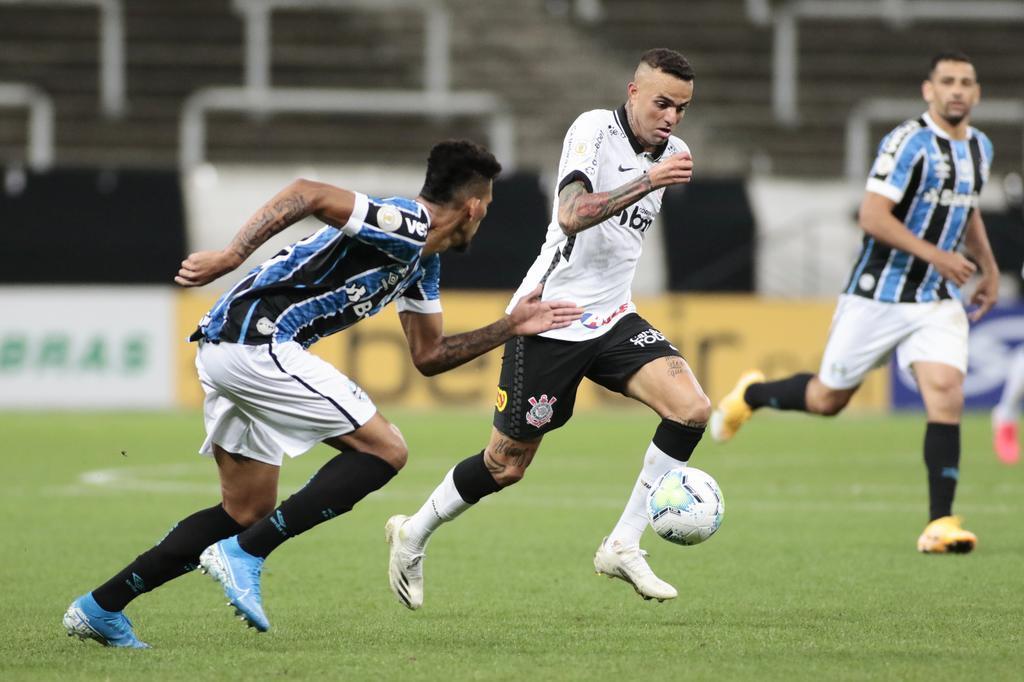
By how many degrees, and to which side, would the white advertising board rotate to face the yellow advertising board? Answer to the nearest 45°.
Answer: approximately 90° to its left

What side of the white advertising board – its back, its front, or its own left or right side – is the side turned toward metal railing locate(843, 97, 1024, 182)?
left

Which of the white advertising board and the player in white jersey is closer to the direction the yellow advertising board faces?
the player in white jersey

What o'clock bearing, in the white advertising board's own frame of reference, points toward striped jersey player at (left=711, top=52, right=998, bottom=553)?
The striped jersey player is roughly at 11 o'clock from the white advertising board.

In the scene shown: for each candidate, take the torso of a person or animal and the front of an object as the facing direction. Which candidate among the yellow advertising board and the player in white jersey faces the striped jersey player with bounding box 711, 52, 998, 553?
the yellow advertising board

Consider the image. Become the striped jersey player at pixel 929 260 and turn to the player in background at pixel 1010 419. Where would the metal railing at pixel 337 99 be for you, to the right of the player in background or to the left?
left

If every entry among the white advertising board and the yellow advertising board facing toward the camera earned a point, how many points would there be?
2

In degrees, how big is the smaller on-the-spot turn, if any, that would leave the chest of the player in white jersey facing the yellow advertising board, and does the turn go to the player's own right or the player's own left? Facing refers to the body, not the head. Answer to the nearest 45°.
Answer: approximately 135° to the player's own left

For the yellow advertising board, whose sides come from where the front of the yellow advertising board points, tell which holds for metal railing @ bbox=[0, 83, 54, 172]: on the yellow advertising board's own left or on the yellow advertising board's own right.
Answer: on the yellow advertising board's own right

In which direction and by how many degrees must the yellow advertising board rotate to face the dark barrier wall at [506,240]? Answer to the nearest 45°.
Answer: approximately 135° to its right

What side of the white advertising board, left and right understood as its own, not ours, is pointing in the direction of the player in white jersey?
front
